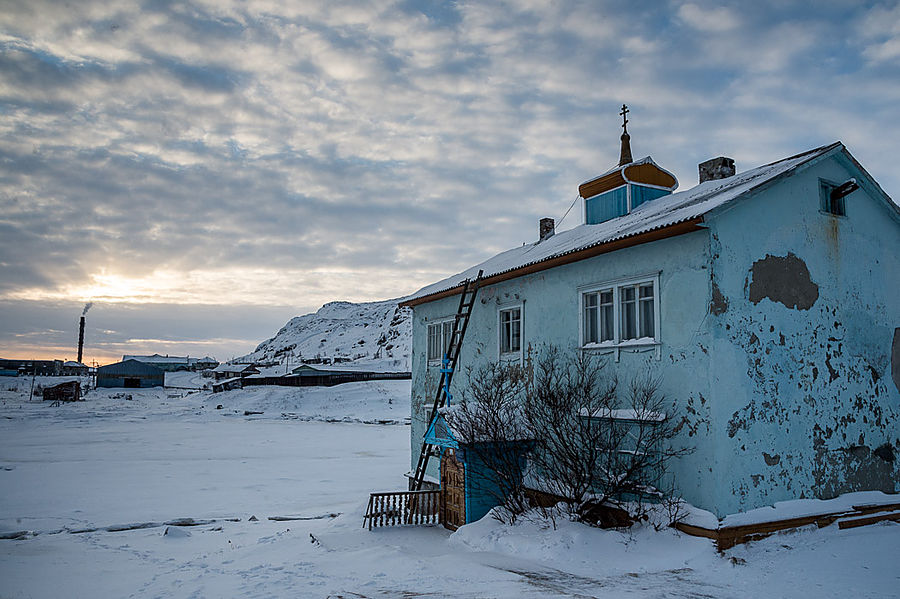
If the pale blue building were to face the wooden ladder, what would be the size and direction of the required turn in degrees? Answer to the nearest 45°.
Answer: approximately 90° to its right

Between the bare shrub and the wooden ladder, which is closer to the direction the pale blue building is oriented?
the bare shrub

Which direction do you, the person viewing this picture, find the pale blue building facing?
facing the viewer and to the left of the viewer
